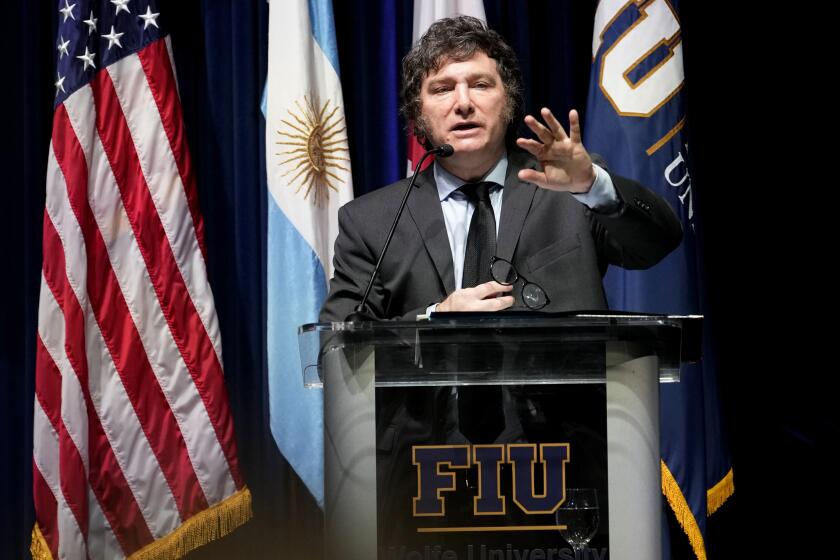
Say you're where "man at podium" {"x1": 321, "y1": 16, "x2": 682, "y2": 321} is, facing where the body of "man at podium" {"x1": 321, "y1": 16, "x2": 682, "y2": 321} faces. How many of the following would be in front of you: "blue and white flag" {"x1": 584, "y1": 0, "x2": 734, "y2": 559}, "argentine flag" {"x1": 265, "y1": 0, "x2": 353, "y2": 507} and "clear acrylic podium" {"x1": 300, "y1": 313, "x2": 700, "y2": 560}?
1

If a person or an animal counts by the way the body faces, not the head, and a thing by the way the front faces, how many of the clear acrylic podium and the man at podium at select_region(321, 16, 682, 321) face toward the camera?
2

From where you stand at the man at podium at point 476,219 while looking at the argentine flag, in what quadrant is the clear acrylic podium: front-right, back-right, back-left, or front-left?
back-left

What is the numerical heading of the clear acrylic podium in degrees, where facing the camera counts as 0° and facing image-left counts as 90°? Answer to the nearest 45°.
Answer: approximately 0°

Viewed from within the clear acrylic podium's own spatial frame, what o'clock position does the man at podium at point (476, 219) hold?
The man at podium is roughly at 6 o'clock from the clear acrylic podium.

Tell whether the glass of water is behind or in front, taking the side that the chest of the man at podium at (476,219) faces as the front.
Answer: in front

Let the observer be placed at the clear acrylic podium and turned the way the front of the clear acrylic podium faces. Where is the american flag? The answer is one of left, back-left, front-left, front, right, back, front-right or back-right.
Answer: back-right
